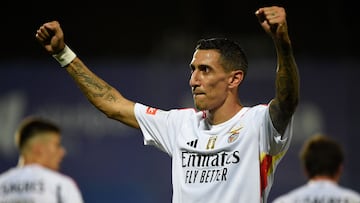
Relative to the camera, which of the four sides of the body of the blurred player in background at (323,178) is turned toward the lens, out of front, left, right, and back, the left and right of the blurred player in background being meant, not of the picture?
back

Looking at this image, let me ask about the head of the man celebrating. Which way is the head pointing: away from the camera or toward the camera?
toward the camera

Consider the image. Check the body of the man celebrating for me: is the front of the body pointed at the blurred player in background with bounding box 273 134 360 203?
no

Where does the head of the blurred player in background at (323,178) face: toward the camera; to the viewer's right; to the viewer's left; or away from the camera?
away from the camera

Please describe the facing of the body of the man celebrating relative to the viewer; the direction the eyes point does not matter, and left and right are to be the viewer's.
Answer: facing the viewer and to the left of the viewer

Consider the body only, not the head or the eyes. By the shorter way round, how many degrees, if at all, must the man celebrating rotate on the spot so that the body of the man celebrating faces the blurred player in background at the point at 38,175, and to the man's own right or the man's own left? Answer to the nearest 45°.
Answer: approximately 90° to the man's own right

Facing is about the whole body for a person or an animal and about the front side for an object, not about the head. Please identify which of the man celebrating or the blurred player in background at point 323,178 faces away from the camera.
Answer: the blurred player in background

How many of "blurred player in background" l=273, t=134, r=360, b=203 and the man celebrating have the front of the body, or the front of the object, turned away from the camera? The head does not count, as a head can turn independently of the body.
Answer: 1

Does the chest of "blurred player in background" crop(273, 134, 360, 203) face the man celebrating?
no
